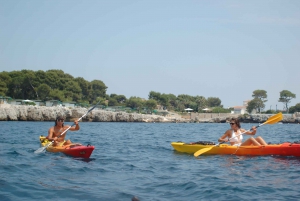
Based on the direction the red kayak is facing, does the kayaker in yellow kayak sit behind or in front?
in front

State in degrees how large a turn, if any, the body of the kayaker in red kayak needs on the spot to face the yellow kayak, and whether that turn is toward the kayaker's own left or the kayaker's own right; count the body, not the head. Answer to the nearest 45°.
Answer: approximately 45° to the kayaker's own left

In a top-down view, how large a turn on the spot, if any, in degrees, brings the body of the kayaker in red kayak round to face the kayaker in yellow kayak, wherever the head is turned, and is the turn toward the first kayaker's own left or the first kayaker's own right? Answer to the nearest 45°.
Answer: approximately 45° to the first kayaker's own left

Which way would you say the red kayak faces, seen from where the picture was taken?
facing the viewer and to the right of the viewer

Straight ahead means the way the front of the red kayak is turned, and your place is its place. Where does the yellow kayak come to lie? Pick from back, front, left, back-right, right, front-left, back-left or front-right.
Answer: front-left
